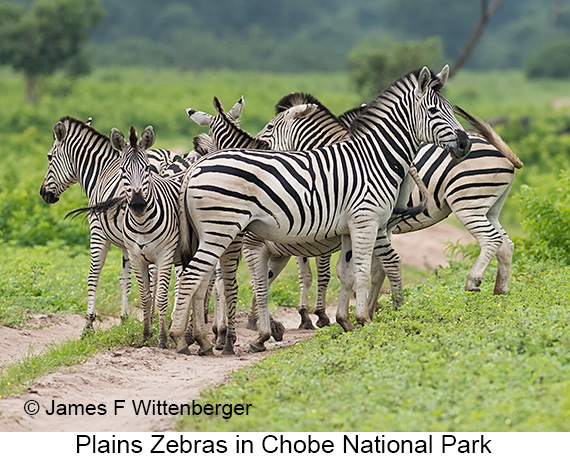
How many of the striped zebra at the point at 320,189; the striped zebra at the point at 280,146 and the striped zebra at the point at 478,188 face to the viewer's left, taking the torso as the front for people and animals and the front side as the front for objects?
2

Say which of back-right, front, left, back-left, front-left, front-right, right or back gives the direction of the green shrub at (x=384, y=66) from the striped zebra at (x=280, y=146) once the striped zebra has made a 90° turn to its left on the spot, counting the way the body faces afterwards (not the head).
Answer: back

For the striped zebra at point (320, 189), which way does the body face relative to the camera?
to the viewer's right

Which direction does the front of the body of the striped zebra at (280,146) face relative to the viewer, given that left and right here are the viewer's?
facing to the left of the viewer

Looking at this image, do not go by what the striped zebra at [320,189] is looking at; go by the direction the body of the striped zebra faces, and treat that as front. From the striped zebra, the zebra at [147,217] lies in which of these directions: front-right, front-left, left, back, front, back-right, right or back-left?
back

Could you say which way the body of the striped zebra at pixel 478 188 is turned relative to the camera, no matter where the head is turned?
to the viewer's left

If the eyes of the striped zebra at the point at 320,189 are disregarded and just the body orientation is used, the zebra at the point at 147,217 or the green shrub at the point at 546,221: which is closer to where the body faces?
the green shrub

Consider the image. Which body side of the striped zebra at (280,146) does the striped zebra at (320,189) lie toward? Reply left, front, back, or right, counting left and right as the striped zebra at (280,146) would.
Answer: left

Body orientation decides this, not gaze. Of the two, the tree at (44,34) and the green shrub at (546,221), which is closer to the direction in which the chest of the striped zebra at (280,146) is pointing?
the tree

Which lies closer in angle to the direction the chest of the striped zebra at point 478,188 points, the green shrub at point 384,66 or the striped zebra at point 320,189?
the striped zebra

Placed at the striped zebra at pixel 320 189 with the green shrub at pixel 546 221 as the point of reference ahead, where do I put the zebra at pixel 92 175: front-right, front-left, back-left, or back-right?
back-left

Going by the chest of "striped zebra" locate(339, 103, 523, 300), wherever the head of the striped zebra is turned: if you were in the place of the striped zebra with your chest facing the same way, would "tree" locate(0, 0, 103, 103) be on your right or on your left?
on your right

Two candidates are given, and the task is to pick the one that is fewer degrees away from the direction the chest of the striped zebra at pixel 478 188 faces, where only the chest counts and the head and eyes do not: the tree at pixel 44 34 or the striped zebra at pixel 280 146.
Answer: the striped zebra

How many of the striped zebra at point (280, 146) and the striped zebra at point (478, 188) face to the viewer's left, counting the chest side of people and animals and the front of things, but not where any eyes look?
2

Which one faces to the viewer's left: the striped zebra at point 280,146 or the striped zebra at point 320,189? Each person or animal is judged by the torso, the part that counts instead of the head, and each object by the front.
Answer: the striped zebra at point 280,146
